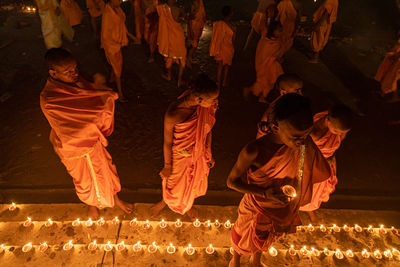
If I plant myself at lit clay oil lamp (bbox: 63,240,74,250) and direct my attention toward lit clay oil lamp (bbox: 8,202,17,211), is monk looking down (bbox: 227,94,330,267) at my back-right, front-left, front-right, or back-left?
back-right

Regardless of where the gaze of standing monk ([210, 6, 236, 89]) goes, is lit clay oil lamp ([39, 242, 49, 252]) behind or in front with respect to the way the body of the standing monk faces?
behind

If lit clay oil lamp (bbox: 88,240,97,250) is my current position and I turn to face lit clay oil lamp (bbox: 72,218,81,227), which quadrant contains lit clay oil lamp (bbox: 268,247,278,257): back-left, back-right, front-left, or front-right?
back-right

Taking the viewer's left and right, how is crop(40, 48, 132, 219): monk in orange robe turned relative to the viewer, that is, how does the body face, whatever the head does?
facing the viewer and to the right of the viewer

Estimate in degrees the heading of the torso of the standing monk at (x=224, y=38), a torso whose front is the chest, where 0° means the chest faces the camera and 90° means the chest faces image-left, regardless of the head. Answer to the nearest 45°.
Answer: approximately 180°

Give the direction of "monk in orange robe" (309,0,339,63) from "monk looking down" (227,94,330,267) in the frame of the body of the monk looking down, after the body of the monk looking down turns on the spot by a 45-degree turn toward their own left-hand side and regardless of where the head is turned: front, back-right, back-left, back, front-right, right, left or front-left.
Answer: left

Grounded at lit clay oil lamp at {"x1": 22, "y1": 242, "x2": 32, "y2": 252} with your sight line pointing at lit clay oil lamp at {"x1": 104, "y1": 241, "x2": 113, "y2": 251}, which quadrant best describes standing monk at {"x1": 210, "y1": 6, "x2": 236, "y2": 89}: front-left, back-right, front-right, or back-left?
front-left
